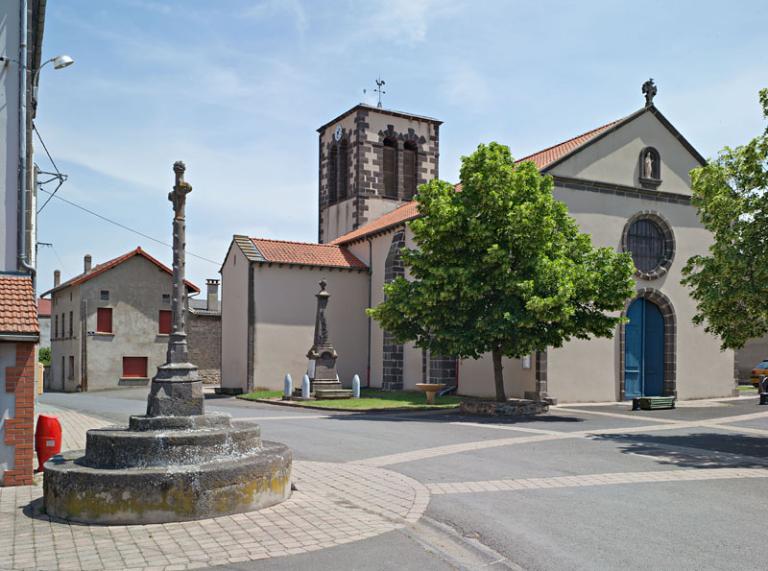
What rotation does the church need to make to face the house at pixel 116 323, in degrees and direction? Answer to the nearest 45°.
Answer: approximately 180°

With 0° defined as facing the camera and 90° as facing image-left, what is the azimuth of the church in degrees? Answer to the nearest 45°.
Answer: approximately 315°

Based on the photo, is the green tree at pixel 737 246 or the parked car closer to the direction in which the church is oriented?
the green tree

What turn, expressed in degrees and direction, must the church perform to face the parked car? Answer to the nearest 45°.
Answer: approximately 90° to its left

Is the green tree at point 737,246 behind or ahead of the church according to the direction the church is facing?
ahead
